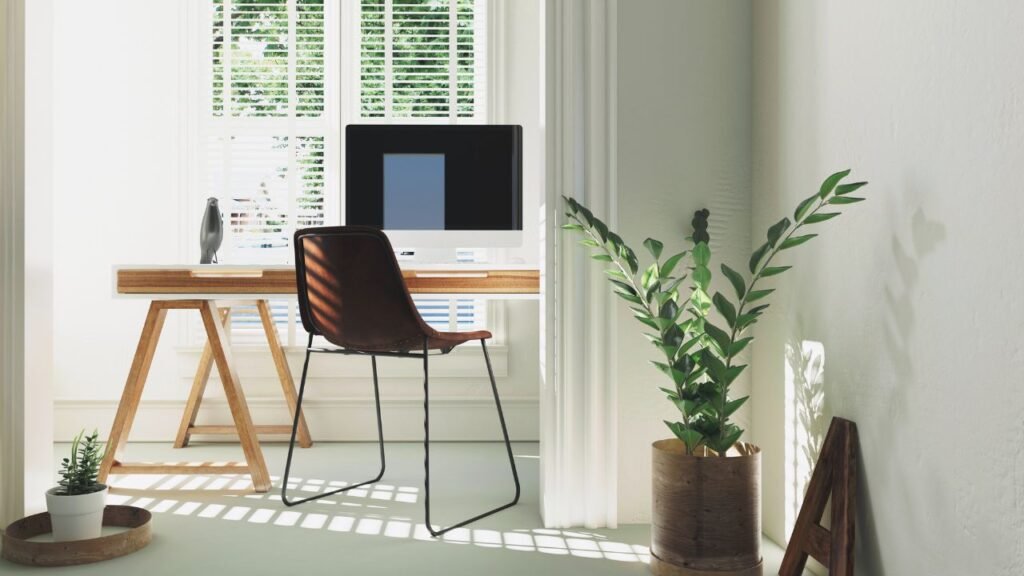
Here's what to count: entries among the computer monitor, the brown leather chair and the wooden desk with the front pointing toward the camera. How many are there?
2

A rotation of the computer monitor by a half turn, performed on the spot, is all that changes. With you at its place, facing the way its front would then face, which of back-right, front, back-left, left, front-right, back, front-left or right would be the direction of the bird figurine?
left

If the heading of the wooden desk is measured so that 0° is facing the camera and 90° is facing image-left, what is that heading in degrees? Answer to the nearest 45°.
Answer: approximately 0°

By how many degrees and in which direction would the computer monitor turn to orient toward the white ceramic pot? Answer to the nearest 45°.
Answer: approximately 45° to its right

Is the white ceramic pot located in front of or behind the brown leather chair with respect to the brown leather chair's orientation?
behind

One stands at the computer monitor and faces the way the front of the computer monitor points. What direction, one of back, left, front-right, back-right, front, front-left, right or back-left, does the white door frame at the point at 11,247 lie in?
front-right

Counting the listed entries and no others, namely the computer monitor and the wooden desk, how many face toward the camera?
2

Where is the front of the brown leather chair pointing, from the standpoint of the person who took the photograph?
facing away from the viewer and to the right of the viewer

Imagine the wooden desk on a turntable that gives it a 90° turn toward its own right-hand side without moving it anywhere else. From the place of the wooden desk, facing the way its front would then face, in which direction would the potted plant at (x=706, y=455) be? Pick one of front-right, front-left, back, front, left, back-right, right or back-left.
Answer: back-left

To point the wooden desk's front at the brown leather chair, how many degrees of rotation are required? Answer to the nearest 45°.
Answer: approximately 45° to its left
